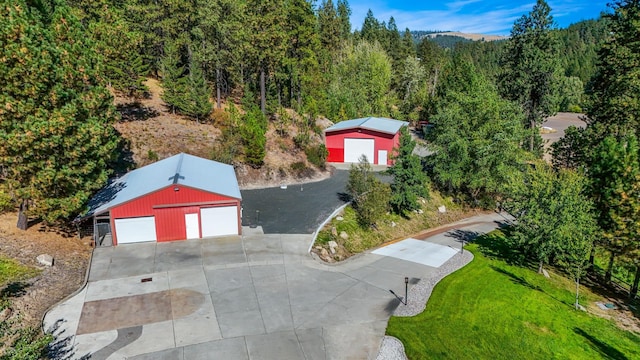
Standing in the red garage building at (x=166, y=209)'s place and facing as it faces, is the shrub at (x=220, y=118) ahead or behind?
behind

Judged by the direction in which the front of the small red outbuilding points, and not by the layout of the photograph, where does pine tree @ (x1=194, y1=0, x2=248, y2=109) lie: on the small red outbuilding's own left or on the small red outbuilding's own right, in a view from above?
on the small red outbuilding's own right

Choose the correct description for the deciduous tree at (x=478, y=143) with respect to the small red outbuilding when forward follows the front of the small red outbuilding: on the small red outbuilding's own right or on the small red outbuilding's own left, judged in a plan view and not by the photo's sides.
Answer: on the small red outbuilding's own left

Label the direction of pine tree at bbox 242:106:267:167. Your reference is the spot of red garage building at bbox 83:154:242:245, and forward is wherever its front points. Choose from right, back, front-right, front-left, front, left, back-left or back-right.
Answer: back-left

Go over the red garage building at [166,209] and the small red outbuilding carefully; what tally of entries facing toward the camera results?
2

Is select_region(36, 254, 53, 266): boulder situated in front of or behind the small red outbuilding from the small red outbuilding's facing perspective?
in front

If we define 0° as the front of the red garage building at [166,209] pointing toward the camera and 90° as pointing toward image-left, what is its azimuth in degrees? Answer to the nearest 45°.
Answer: approximately 0°

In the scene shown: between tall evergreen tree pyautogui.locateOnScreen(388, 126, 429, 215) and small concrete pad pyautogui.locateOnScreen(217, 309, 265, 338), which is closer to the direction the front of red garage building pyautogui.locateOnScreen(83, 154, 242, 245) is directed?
the small concrete pad

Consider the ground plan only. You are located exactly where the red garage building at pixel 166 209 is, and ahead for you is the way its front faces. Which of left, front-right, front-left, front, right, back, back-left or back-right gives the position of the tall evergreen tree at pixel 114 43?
back

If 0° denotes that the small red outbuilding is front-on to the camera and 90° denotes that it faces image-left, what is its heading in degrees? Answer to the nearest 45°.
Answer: approximately 0°

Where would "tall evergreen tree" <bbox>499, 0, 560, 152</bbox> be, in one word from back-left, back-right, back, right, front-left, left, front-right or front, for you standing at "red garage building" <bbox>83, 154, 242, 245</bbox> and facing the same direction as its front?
left

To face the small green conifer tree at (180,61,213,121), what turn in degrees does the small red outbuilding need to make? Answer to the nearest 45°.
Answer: approximately 90° to its right

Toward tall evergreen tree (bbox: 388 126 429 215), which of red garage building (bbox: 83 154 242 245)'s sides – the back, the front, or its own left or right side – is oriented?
left

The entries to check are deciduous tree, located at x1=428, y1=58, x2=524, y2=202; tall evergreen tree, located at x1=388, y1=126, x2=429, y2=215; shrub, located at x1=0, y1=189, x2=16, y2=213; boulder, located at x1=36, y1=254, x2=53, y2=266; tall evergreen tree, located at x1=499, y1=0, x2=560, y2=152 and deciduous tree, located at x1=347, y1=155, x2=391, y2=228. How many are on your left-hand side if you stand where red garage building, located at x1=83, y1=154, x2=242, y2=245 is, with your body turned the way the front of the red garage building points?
4
